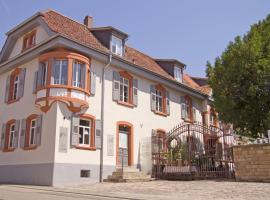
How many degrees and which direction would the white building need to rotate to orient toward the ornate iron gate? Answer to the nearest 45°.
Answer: approximately 45° to its left

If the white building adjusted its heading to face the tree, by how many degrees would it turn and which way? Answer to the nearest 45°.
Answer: approximately 45° to its left

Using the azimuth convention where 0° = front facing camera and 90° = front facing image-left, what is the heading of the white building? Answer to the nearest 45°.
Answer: approximately 315°
